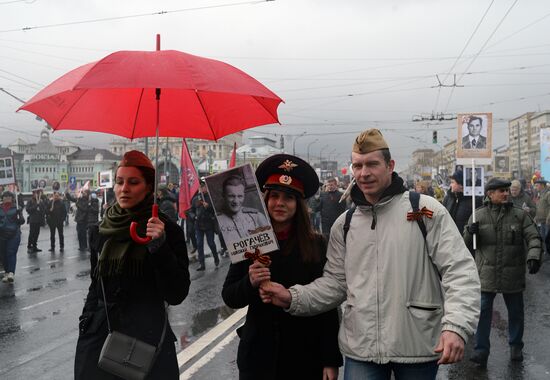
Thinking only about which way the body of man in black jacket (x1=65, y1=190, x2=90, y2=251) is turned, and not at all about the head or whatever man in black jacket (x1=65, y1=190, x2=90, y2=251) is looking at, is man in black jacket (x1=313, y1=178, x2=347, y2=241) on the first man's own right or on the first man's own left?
on the first man's own left

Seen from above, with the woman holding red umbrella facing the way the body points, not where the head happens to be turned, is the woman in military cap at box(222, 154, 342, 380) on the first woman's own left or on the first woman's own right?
on the first woman's own left

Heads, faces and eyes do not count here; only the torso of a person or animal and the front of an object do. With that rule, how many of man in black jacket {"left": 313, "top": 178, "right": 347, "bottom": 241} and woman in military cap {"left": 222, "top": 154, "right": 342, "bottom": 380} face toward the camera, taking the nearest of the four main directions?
2

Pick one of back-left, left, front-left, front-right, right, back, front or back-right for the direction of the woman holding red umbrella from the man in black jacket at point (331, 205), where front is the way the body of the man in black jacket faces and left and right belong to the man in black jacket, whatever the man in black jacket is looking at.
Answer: front

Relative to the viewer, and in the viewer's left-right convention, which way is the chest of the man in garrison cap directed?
facing the viewer and to the left of the viewer

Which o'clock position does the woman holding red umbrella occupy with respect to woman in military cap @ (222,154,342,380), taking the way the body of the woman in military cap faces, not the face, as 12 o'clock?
The woman holding red umbrella is roughly at 3 o'clock from the woman in military cap.

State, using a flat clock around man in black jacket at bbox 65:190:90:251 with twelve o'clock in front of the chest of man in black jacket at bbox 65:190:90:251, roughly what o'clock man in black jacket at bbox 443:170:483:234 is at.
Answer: man in black jacket at bbox 443:170:483:234 is roughly at 8 o'clock from man in black jacket at bbox 65:190:90:251.

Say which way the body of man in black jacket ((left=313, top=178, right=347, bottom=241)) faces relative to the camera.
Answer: toward the camera

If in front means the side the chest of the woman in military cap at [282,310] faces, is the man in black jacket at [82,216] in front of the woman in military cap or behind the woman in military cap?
behind

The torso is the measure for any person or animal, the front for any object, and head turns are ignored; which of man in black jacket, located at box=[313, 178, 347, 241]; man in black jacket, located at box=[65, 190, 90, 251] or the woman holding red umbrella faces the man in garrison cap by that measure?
man in black jacket, located at box=[313, 178, 347, 241]

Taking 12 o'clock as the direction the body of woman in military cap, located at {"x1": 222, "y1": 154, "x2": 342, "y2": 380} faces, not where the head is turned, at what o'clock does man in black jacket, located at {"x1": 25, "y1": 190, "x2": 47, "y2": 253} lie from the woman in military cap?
The man in black jacket is roughly at 5 o'clock from the woman in military cap.

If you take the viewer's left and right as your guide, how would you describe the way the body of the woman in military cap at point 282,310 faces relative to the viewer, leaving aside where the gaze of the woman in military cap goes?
facing the viewer

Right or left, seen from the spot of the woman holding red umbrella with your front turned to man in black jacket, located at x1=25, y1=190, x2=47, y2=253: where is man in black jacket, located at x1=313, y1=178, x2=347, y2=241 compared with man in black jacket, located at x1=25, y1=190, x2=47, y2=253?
right
